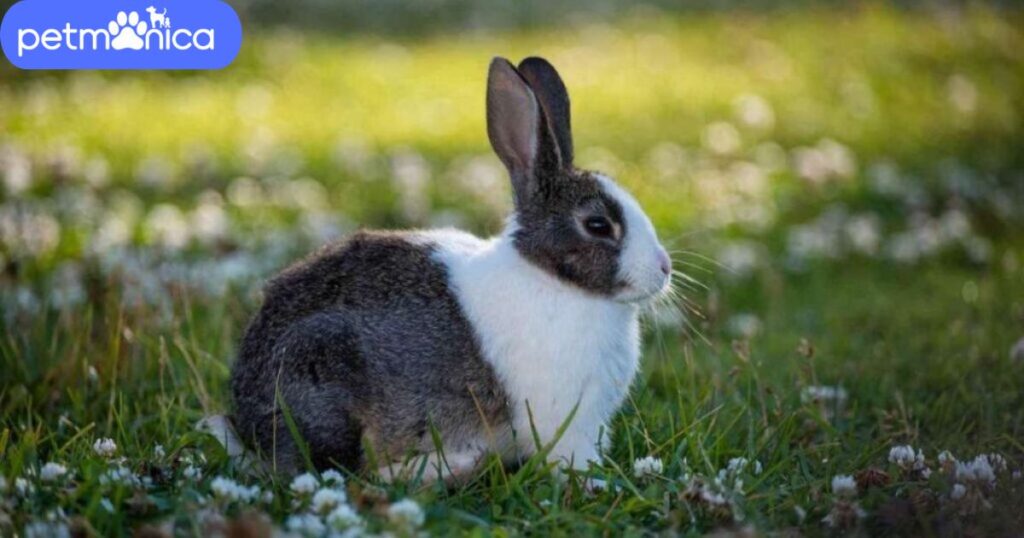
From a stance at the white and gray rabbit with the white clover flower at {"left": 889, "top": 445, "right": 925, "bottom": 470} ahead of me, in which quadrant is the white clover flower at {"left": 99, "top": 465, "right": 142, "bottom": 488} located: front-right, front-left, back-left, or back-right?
back-right

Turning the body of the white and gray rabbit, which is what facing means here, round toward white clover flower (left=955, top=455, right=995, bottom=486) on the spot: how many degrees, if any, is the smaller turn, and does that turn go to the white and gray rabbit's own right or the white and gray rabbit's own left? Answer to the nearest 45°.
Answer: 0° — it already faces it

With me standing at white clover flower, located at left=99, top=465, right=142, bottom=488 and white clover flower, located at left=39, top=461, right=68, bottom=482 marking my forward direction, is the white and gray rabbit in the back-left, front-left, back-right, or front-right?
back-right

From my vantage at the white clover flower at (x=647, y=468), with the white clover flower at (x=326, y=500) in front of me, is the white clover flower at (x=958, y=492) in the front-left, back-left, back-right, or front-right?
back-left

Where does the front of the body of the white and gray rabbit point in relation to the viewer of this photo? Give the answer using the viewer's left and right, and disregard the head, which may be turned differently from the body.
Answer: facing to the right of the viewer

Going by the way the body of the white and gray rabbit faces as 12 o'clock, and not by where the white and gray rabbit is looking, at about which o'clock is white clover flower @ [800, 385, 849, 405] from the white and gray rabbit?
The white clover flower is roughly at 11 o'clock from the white and gray rabbit.

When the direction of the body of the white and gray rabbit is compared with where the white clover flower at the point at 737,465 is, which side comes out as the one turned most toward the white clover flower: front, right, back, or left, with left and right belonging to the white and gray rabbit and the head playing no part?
front

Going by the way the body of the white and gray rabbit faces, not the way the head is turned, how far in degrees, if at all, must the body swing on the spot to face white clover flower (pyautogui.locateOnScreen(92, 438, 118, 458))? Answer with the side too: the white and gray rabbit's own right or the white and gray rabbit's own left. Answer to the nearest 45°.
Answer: approximately 180°

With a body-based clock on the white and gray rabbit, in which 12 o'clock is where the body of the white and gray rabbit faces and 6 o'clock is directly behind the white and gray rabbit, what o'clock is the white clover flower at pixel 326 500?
The white clover flower is roughly at 4 o'clock from the white and gray rabbit.

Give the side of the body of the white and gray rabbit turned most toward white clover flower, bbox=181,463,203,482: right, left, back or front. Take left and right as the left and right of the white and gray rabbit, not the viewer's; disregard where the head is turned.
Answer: back

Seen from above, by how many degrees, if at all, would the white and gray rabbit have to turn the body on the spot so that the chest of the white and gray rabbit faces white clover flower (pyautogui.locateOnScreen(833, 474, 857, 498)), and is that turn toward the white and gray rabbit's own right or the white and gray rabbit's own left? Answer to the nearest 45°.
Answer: approximately 45° to the white and gray rabbit's own right

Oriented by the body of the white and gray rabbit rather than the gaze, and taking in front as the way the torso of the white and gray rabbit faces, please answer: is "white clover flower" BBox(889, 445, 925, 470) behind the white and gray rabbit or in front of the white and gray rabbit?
in front
